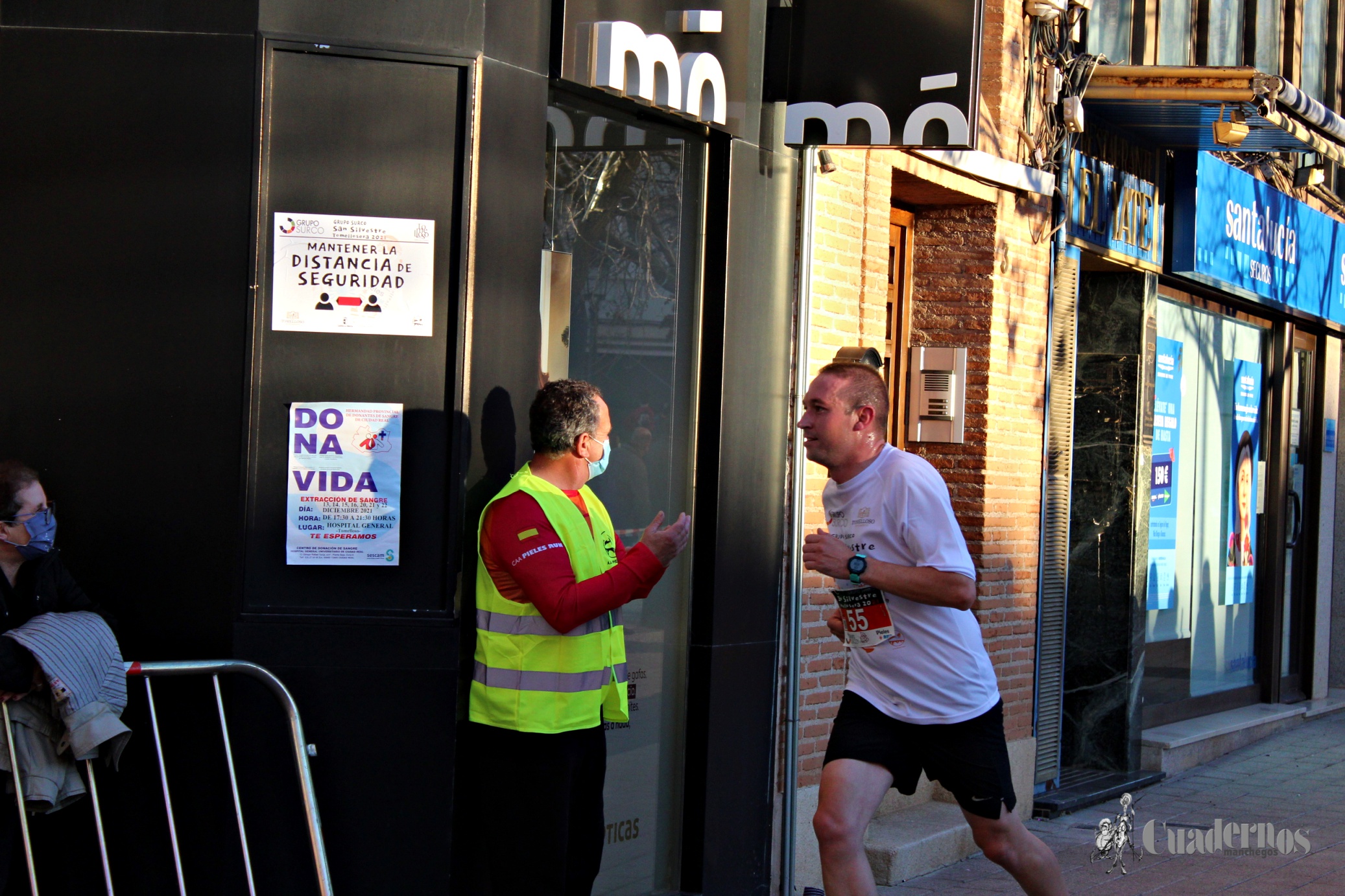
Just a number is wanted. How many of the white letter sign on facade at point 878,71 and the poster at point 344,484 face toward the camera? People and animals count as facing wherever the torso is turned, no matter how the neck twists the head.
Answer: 2

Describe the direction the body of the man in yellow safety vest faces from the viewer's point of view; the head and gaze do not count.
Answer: to the viewer's right

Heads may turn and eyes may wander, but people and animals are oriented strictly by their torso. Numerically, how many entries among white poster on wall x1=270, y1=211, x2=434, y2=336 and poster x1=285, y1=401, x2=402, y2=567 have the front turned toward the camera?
2

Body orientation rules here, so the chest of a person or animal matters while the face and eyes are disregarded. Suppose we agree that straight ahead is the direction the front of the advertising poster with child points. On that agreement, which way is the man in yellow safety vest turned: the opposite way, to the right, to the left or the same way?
to the left

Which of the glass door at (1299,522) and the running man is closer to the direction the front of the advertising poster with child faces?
the running man

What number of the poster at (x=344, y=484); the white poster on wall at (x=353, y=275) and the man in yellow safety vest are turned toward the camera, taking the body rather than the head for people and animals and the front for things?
2

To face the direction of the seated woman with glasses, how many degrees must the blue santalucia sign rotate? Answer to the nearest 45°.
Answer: approximately 45° to its right

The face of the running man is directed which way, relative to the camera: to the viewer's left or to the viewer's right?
to the viewer's left

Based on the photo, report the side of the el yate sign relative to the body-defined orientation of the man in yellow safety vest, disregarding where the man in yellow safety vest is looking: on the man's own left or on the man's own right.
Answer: on the man's own left

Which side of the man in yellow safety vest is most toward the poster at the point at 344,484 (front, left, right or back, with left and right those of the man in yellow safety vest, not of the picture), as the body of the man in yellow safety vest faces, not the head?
back

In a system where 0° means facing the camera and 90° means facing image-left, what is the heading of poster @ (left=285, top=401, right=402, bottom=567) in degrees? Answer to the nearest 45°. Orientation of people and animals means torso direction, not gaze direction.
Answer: approximately 0°
